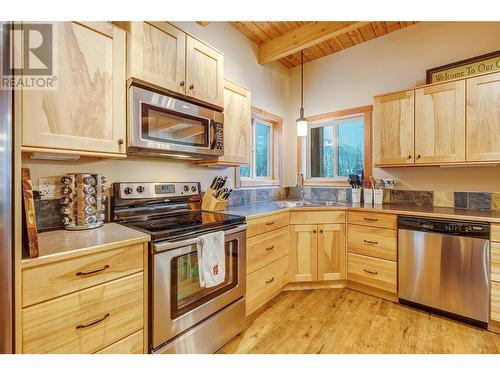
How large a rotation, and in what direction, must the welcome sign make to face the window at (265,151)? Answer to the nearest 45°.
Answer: approximately 45° to its right

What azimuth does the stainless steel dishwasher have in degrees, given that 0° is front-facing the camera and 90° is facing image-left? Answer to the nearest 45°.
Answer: approximately 45°

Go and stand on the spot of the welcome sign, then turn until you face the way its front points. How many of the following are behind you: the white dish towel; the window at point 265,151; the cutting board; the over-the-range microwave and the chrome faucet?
0

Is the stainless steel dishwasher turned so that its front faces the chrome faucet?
no

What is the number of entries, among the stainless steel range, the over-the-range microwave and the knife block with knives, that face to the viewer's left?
0

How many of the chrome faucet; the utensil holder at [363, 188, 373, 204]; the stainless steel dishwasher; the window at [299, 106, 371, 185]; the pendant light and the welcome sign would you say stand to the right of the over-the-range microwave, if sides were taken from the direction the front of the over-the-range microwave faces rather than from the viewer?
0

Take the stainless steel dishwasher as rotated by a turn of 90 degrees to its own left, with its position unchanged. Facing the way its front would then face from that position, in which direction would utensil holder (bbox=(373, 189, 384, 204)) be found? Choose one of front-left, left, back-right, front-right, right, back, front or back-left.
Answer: back

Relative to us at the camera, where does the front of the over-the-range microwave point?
facing the viewer and to the right of the viewer

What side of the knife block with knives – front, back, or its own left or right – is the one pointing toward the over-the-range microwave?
right

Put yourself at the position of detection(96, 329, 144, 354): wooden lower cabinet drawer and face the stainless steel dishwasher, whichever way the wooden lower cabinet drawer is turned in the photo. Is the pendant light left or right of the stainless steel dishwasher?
left

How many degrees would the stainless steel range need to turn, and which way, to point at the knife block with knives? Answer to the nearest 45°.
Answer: approximately 90° to its left

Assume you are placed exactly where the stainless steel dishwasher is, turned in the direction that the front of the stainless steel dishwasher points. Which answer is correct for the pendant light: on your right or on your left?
on your right

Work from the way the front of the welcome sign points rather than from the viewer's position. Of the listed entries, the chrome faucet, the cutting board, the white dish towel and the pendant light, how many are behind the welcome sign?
0

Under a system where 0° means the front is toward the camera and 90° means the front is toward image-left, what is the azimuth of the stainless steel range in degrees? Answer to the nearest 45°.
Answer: approximately 315°

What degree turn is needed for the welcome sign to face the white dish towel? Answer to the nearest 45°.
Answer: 0° — it already faces it
